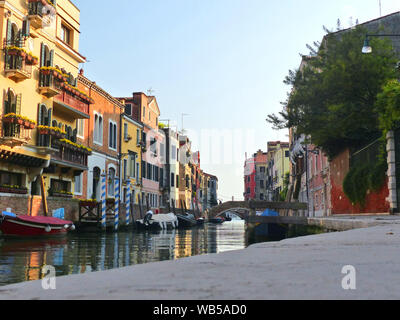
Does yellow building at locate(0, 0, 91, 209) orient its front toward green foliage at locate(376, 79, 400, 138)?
yes

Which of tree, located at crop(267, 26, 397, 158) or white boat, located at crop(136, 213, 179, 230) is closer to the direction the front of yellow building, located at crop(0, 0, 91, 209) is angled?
the tree

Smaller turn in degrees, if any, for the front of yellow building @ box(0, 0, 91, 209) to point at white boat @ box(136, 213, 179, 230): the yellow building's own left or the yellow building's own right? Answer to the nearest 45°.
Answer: approximately 90° to the yellow building's own left

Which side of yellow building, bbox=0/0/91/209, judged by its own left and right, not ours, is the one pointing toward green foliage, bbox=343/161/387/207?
front

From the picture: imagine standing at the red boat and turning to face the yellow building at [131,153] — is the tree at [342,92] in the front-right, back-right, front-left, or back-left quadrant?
front-right

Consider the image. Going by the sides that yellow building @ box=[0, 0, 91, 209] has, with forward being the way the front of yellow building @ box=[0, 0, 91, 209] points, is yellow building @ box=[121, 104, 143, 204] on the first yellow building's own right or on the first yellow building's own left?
on the first yellow building's own left

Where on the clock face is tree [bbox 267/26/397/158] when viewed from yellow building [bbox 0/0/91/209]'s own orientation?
The tree is roughly at 11 o'clock from the yellow building.

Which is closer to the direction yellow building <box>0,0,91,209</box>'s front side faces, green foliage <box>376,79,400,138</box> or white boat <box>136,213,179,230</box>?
the green foliage

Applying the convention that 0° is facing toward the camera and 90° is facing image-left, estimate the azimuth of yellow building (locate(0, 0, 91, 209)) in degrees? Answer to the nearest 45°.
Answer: approximately 315°

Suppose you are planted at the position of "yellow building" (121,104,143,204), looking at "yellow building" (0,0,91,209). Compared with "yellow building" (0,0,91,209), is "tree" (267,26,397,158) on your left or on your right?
left
